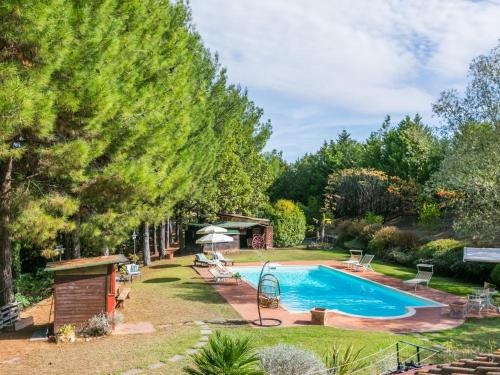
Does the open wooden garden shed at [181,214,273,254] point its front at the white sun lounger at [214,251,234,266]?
yes

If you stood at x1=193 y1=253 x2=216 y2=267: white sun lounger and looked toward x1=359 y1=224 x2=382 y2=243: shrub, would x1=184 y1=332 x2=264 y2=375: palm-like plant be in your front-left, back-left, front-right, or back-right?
back-right

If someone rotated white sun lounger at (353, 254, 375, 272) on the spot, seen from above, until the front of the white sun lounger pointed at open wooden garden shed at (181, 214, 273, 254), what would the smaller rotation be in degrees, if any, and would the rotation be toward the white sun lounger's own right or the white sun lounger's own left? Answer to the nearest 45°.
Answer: approximately 90° to the white sun lounger's own right

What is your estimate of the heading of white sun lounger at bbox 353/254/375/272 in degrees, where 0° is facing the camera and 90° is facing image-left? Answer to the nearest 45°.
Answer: approximately 45°

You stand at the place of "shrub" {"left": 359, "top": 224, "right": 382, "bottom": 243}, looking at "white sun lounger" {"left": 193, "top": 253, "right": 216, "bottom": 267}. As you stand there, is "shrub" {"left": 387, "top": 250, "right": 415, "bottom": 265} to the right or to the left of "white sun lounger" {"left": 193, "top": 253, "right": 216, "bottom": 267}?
left

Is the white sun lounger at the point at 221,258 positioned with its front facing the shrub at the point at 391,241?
no

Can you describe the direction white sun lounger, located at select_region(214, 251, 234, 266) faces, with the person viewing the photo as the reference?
facing the viewer and to the right of the viewer

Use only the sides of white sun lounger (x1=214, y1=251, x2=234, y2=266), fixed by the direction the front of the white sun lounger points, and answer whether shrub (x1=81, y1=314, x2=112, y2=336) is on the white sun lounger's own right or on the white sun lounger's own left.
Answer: on the white sun lounger's own right

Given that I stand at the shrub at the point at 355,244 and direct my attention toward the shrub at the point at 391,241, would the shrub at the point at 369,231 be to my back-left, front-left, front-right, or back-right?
front-left

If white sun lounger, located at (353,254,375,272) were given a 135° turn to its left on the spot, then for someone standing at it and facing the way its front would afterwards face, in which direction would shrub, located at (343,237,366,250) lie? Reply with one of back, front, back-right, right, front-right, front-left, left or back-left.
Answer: left

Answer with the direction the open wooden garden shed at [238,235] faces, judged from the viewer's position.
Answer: facing the viewer

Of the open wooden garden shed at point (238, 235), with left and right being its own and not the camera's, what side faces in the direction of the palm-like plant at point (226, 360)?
front
